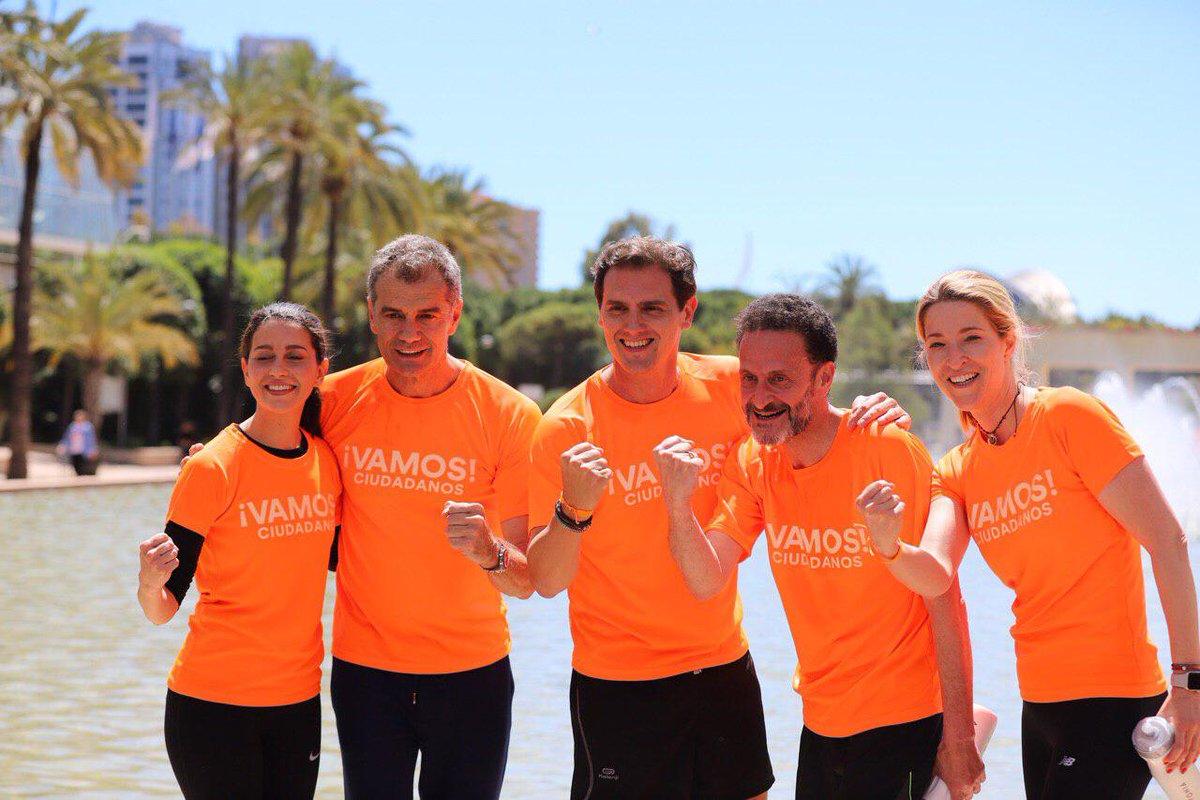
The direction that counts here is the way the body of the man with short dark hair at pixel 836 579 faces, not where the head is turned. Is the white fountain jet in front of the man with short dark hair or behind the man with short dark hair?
behind

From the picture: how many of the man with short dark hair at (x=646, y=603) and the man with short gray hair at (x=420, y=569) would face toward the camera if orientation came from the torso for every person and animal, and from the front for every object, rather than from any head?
2

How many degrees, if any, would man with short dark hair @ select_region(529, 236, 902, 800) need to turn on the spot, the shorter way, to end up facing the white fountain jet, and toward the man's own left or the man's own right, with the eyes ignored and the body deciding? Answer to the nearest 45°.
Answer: approximately 180°

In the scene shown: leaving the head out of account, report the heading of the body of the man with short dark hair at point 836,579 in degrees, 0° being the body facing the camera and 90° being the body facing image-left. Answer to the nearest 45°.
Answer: approximately 45°

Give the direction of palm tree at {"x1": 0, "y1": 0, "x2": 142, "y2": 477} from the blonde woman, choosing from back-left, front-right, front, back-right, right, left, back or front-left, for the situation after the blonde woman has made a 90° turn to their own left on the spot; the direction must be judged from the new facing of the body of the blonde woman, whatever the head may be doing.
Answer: back

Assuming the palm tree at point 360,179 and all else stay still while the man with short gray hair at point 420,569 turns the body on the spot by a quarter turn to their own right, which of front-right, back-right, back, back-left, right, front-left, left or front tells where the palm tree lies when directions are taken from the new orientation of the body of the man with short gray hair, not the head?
right

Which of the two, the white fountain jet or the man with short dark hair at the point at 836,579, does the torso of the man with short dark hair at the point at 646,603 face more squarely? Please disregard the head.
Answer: the man with short dark hair

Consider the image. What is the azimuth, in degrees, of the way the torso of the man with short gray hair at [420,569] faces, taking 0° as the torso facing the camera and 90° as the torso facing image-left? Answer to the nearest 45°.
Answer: approximately 0°

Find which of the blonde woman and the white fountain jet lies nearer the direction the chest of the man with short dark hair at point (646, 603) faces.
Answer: the blonde woman
